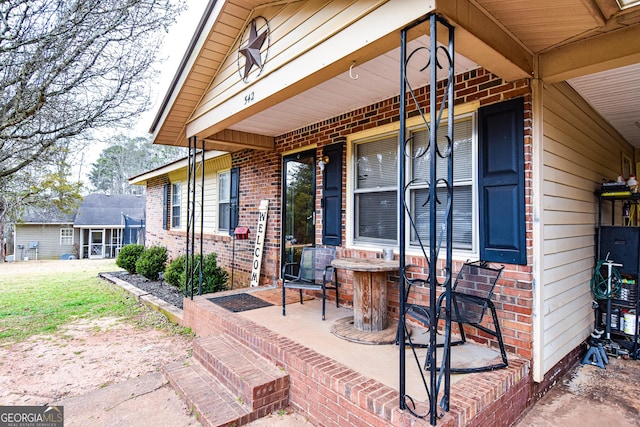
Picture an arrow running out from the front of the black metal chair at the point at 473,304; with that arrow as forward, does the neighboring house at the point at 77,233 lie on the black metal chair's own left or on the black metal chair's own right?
on the black metal chair's own right

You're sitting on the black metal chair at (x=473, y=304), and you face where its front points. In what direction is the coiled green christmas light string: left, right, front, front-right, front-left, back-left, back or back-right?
back

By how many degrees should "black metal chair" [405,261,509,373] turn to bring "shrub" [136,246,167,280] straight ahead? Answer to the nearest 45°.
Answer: approximately 90° to its right

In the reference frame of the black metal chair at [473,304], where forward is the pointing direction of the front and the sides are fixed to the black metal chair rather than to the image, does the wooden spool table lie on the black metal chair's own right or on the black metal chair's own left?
on the black metal chair's own right

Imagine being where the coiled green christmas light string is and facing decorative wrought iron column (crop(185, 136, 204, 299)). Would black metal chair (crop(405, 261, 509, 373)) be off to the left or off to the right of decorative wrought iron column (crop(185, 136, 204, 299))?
left

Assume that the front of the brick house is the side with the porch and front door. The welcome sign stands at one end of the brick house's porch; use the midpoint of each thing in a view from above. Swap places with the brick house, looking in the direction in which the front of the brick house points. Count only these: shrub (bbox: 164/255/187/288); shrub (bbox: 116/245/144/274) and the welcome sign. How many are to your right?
3

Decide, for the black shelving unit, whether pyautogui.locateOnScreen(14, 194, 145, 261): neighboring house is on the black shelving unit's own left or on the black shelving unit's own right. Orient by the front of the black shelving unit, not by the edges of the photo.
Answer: on the black shelving unit's own right

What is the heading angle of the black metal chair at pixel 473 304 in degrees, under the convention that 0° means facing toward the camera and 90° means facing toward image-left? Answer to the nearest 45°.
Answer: approximately 45°
